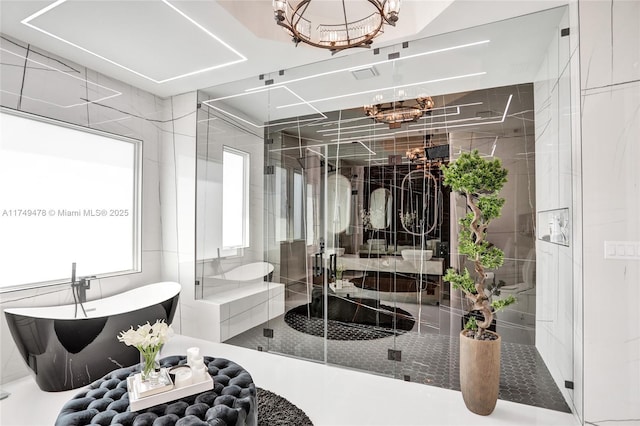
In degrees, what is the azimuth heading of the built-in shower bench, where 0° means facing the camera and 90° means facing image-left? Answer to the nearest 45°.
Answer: approximately 315°

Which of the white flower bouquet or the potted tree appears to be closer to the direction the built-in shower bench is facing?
the potted tree

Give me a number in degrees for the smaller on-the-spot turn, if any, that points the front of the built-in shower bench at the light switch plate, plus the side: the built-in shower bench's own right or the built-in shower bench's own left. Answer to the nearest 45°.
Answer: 0° — it already faces it
